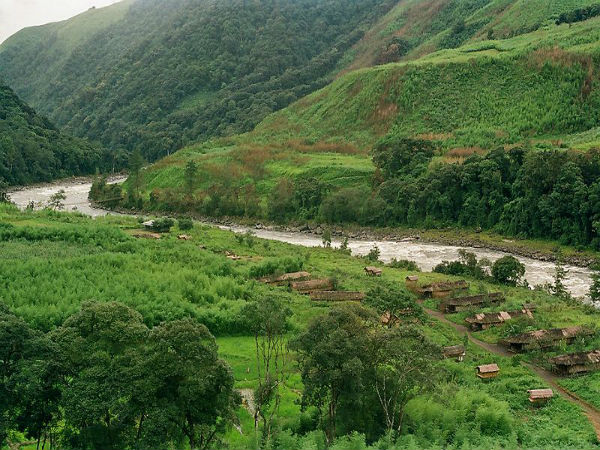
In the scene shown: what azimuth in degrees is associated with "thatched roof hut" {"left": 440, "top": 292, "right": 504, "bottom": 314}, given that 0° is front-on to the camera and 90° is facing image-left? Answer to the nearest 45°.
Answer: approximately 45°

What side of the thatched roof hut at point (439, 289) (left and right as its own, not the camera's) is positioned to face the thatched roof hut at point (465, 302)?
left

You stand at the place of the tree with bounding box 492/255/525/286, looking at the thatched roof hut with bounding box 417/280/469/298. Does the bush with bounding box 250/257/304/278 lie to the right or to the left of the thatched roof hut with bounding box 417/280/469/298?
right

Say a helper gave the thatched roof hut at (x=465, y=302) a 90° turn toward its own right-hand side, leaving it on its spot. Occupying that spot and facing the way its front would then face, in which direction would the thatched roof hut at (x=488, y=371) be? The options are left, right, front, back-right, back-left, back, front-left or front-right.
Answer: back-left

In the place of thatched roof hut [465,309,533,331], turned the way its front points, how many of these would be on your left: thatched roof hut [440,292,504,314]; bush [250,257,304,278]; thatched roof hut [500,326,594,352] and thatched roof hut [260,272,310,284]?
1

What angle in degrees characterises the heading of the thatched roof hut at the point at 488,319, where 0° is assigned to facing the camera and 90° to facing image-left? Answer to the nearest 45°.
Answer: approximately 45°

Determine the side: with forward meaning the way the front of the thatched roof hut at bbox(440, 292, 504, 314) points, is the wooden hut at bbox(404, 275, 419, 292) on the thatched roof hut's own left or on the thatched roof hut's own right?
on the thatched roof hut's own right

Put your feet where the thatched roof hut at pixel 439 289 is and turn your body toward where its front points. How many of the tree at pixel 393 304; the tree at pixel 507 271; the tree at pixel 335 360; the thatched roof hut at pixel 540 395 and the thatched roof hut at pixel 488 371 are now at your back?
1

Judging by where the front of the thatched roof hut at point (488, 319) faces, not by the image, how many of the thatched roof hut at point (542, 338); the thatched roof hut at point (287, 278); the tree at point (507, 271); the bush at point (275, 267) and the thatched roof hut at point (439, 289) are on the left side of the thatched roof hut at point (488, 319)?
1

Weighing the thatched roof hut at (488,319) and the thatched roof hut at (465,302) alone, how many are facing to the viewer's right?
0

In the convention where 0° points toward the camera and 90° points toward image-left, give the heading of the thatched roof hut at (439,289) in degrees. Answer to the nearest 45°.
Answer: approximately 45°

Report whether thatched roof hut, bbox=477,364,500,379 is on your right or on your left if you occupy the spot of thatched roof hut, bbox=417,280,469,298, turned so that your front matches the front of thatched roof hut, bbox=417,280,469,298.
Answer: on your left

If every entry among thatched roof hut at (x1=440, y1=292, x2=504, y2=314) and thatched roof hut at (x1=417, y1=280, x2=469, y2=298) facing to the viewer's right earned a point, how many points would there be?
0

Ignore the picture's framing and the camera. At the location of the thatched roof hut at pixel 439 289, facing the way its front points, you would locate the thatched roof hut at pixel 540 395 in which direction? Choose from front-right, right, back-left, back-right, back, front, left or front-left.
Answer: front-left

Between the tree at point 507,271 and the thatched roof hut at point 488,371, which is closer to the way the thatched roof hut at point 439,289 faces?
the thatched roof hut

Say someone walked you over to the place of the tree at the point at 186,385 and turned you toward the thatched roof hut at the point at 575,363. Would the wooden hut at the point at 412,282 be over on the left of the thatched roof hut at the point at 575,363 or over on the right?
left

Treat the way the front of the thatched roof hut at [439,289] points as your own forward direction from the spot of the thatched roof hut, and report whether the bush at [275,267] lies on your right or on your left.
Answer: on your right
